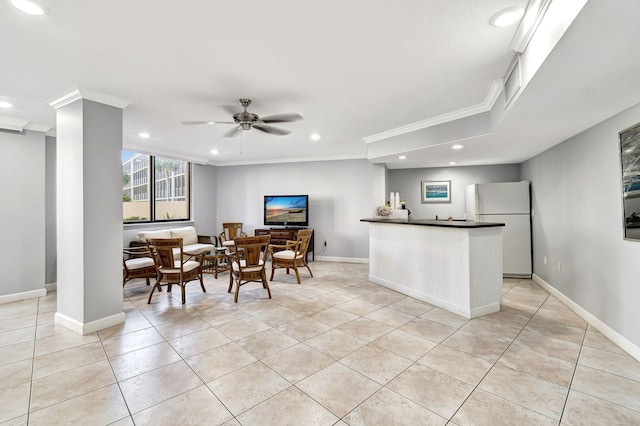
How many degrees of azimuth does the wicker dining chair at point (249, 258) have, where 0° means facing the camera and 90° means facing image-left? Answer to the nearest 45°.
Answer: approximately 135°

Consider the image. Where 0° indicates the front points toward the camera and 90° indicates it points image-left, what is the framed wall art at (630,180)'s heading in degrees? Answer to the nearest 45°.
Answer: approximately 45°

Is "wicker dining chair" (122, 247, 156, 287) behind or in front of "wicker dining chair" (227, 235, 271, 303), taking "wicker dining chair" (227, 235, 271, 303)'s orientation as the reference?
in front

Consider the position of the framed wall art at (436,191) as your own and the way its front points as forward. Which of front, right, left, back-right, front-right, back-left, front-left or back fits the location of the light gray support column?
front-right

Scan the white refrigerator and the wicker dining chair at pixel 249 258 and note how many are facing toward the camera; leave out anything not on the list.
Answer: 1

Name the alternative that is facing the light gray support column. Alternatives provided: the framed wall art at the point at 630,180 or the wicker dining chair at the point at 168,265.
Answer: the framed wall art

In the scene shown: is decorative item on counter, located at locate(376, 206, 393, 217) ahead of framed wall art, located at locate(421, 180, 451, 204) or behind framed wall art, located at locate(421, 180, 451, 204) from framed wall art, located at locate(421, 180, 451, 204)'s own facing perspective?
ahead

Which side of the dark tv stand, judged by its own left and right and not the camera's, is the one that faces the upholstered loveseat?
right
